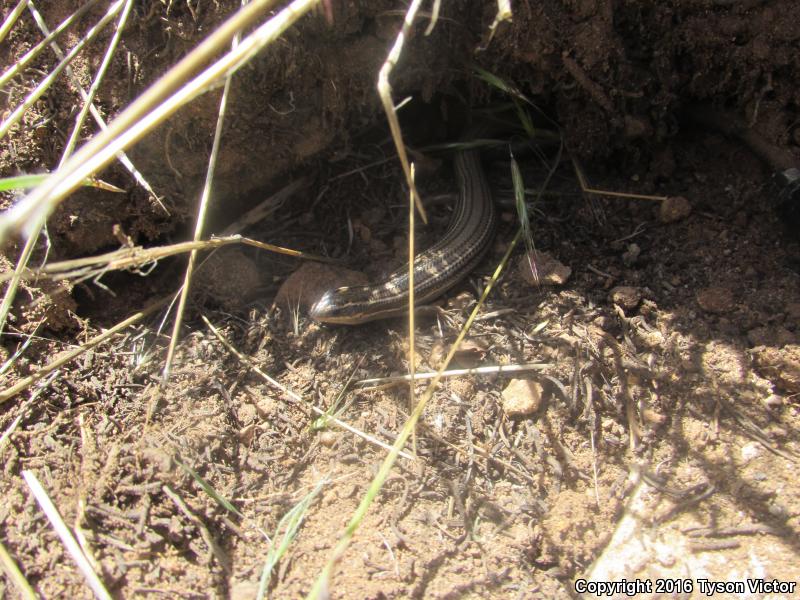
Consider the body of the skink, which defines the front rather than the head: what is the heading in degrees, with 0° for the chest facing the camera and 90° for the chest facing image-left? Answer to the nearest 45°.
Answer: approximately 45°

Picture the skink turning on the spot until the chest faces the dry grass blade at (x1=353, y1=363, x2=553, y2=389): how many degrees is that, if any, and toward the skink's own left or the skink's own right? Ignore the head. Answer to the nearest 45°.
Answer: approximately 45° to the skink's own left

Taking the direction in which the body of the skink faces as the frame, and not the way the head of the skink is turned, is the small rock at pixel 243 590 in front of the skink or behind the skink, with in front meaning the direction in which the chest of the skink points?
in front

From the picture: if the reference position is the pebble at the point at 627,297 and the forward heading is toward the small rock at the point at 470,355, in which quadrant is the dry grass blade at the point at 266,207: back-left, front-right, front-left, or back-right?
front-right

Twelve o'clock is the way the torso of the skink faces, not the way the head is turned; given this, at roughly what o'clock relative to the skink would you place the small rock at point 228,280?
The small rock is roughly at 1 o'clock from the skink.

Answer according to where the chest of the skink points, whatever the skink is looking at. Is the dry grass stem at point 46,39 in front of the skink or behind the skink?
in front

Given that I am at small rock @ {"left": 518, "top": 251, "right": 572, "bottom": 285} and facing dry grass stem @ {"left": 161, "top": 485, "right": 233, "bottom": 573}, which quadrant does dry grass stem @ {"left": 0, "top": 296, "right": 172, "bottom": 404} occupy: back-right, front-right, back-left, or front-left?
front-right
